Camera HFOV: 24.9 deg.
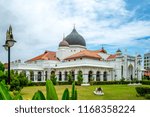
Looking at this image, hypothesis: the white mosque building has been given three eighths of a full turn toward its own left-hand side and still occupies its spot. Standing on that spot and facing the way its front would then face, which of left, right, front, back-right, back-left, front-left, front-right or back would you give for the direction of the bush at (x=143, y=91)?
back

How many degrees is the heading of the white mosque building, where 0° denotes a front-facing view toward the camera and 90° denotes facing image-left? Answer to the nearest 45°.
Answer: approximately 315°

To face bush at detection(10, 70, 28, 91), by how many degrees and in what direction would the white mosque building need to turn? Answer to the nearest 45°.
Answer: approximately 45° to its right
